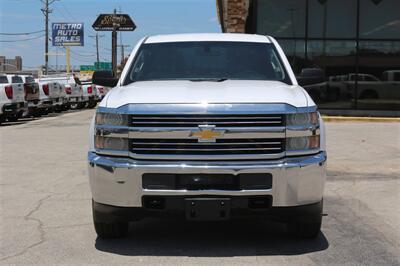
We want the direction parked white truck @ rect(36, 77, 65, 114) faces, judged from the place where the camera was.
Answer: facing away from the viewer and to the left of the viewer

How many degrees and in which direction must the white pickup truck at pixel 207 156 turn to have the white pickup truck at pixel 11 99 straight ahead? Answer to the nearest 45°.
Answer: approximately 135° to its right

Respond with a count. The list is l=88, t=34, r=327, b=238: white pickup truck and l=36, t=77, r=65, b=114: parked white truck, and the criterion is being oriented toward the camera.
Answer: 1

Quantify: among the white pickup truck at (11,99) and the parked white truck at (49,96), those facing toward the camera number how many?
0

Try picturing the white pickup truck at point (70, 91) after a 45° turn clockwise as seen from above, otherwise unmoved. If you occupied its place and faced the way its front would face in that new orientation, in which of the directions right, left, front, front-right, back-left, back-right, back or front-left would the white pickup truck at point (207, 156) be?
back

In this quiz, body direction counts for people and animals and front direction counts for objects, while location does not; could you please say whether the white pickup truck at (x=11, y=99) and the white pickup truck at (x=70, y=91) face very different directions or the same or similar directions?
same or similar directions

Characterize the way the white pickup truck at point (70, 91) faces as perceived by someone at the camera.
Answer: facing away from the viewer and to the left of the viewer

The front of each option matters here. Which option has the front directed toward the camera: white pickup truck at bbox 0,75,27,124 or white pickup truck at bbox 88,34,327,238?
white pickup truck at bbox 88,34,327,238

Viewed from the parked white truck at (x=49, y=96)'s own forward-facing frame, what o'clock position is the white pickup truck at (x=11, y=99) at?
The white pickup truck is roughly at 8 o'clock from the parked white truck.

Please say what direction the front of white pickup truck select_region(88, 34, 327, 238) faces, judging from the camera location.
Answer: facing the viewer

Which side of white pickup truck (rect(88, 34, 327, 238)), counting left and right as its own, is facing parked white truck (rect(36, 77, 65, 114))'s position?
back

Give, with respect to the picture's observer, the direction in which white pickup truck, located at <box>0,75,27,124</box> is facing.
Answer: facing away from the viewer and to the left of the viewer
